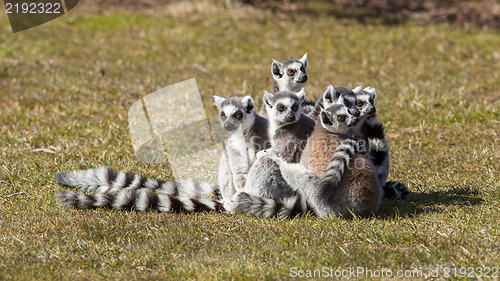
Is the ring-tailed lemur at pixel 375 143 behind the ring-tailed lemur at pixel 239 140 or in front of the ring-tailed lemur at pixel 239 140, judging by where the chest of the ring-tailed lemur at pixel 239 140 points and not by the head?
behind

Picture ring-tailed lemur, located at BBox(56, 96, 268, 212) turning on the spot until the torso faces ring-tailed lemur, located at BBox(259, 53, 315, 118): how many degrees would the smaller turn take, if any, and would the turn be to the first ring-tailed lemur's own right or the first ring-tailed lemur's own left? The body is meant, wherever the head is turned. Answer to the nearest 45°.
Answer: approximately 180°

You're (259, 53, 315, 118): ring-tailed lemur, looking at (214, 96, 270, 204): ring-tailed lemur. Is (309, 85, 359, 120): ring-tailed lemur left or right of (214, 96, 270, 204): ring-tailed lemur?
left

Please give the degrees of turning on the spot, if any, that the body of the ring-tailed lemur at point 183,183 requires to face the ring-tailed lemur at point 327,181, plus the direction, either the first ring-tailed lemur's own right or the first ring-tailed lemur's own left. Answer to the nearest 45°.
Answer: approximately 90° to the first ring-tailed lemur's own left

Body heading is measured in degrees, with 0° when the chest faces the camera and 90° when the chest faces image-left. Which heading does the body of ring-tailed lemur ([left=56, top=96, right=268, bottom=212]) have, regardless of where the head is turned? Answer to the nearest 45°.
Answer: approximately 45°

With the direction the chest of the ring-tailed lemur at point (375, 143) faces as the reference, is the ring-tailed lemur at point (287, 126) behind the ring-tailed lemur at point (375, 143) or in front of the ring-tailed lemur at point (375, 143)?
in front

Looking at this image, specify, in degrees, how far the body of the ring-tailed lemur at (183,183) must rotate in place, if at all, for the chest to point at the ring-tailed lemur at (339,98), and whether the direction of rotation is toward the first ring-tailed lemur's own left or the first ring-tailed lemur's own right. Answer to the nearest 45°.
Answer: approximately 135° to the first ring-tailed lemur's own left

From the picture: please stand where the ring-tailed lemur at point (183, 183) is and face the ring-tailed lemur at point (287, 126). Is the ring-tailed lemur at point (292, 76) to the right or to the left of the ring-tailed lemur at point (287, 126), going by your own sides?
left
